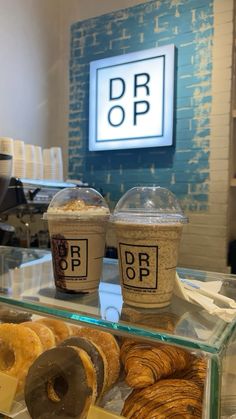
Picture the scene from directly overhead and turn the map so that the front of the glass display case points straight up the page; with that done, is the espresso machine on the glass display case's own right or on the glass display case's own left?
on the glass display case's own right

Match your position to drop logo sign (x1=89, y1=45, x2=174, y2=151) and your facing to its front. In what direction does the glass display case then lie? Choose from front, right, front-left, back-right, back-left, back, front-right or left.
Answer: front-left

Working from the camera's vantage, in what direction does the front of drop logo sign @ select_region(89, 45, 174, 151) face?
facing the viewer and to the left of the viewer

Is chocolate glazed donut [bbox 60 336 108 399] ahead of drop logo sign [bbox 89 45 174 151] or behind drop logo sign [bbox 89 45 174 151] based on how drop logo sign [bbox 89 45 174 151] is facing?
ahead

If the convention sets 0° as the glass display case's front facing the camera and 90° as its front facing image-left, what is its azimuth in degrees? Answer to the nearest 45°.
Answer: approximately 45°

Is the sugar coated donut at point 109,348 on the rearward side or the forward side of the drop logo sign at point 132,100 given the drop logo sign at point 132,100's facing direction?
on the forward side

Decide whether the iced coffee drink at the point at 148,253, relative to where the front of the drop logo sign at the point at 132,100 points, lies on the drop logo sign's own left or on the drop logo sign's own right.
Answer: on the drop logo sign's own left

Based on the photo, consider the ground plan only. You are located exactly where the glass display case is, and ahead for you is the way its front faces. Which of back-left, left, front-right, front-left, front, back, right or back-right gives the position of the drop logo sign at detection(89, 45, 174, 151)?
back-right

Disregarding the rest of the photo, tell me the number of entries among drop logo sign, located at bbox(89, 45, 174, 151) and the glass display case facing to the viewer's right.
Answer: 0

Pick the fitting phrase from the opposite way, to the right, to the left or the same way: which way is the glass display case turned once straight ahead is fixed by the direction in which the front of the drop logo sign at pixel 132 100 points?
the same way

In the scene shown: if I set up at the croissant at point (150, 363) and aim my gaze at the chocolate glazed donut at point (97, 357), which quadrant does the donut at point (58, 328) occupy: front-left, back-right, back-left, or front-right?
front-right

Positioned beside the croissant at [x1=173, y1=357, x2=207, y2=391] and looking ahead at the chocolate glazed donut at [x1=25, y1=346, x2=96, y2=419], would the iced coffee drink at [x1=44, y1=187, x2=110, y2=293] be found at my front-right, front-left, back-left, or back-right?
front-right

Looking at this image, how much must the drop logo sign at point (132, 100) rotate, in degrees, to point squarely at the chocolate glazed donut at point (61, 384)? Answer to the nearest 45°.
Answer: approximately 45° to its left
